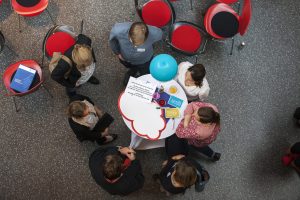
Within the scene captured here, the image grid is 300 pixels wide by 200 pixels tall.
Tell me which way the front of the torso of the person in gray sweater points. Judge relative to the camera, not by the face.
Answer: toward the camera

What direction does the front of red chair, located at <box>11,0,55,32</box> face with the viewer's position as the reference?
facing the viewer

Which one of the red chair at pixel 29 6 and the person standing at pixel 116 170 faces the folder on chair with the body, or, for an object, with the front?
the red chair

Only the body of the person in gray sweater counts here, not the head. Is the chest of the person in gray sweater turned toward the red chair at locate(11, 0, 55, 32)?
no

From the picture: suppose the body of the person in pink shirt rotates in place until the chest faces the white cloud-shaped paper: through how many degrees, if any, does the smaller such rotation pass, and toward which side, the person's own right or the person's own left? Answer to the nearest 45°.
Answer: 0° — they already face it

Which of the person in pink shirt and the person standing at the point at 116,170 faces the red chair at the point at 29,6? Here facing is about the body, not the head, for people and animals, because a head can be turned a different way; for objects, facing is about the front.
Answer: the person in pink shirt

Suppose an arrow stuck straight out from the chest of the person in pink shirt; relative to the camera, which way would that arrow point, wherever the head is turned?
to the viewer's left

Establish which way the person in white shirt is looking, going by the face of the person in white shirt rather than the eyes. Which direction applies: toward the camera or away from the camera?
toward the camera

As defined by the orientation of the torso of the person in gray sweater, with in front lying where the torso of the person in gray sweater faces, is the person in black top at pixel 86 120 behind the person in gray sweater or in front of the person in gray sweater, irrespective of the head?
in front

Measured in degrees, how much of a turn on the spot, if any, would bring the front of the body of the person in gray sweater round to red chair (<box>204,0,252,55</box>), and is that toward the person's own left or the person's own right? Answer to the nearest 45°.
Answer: approximately 135° to the person's own left

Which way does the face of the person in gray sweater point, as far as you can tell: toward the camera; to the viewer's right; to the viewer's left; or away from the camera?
toward the camera

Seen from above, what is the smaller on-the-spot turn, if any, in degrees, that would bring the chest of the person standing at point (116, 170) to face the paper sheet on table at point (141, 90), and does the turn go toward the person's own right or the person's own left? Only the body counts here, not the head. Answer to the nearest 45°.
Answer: approximately 45° to the person's own left

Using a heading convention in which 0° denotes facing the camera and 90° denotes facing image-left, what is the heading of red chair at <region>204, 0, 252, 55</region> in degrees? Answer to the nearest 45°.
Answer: approximately 90°

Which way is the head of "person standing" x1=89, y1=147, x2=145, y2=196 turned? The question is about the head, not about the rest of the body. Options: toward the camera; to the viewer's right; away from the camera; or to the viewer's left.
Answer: away from the camera
